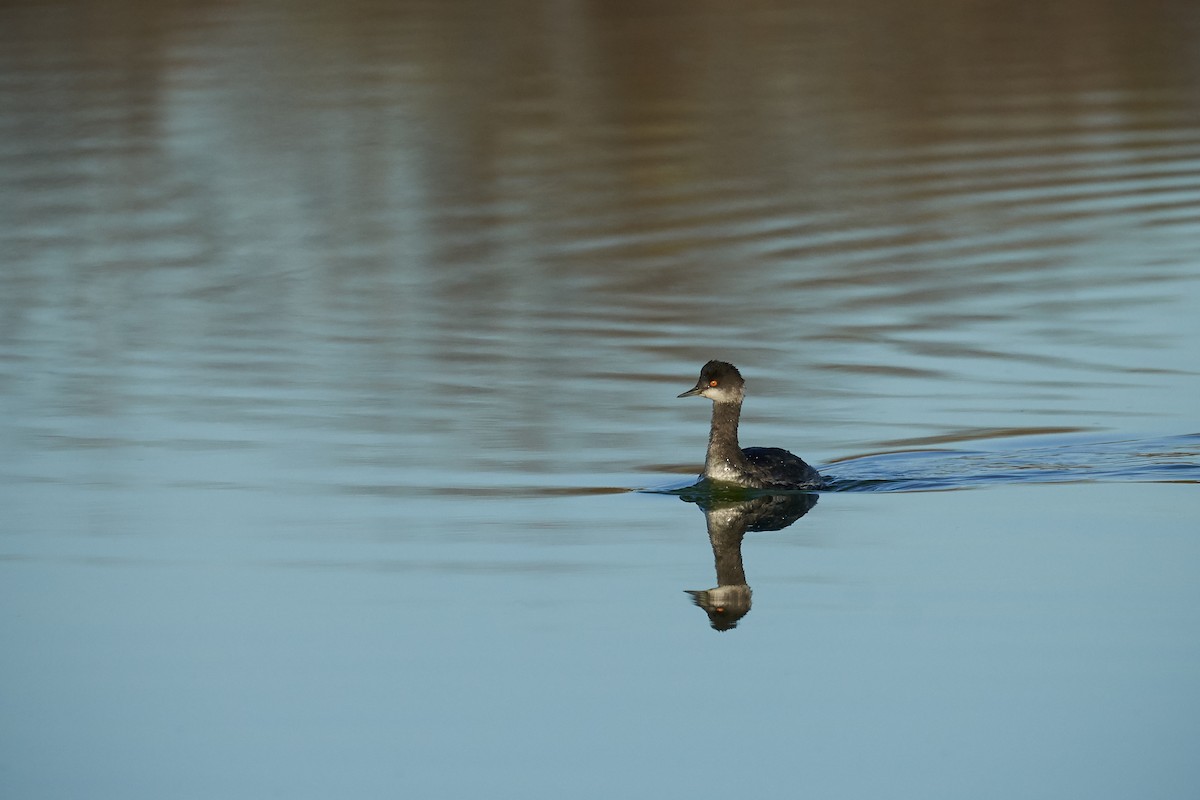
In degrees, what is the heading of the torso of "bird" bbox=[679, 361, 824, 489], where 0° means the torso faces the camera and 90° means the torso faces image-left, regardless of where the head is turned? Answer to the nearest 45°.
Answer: approximately 90°
